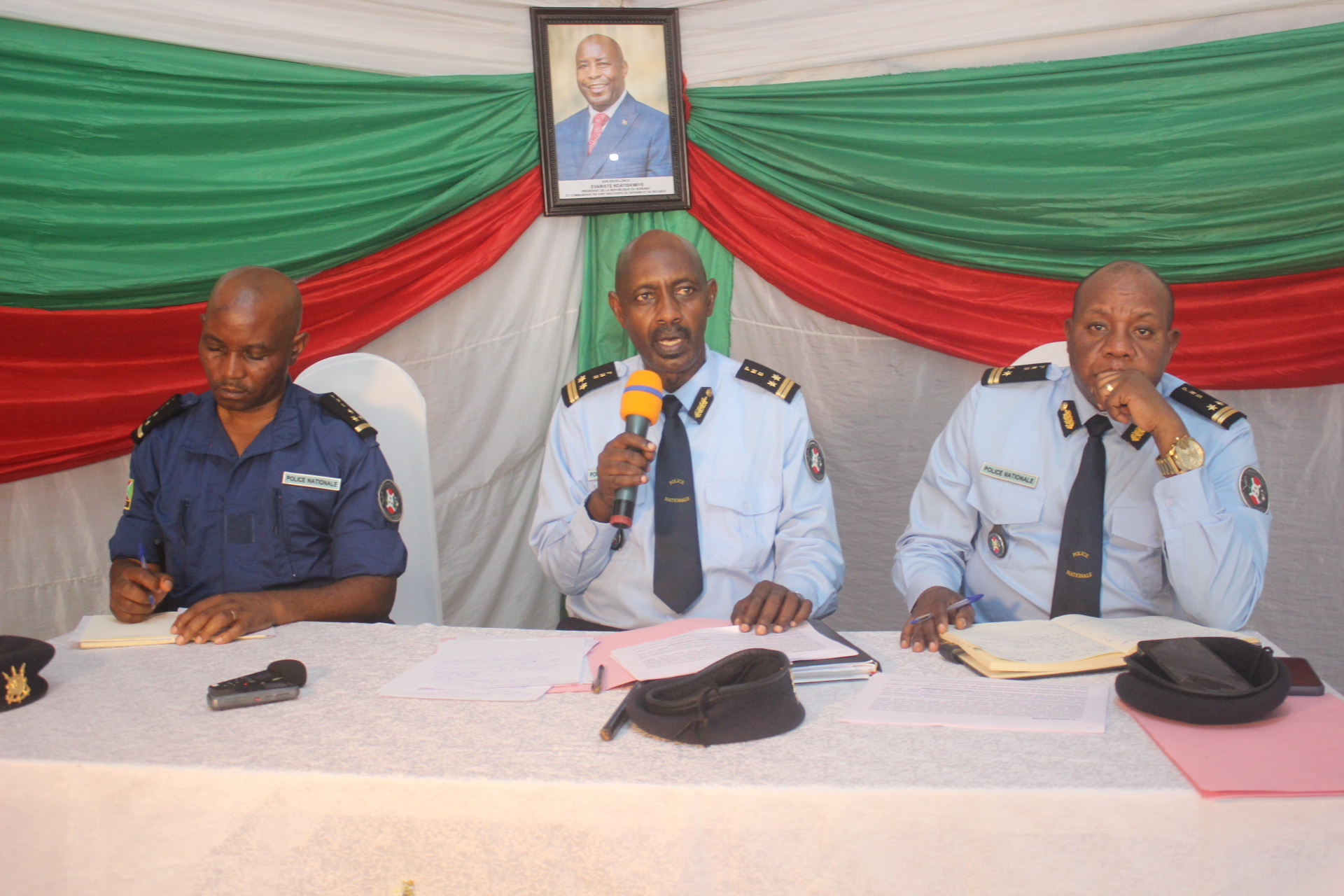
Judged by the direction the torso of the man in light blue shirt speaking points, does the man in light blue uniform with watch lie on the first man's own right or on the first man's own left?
on the first man's own left

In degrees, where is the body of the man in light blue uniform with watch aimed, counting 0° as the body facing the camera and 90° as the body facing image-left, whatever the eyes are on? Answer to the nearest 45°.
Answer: approximately 0°

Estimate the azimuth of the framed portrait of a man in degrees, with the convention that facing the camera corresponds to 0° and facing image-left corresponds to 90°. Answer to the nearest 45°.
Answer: approximately 0°

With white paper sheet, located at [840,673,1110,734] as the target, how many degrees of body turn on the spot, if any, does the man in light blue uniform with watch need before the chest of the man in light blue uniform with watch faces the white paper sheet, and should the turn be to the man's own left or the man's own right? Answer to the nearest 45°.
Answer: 0° — they already face it
